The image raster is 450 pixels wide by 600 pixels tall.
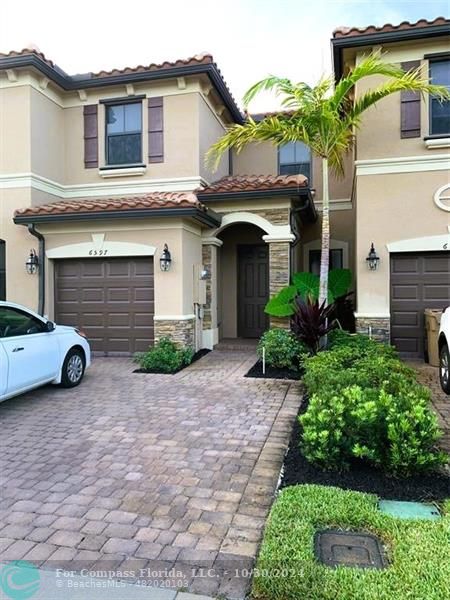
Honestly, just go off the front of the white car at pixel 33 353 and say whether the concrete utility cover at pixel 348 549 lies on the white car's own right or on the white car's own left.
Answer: on the white car's own right

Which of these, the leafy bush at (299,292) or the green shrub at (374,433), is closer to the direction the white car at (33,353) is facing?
the leafy bush

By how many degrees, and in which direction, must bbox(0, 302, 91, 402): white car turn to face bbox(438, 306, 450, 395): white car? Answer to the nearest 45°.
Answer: approximately 45° to its right

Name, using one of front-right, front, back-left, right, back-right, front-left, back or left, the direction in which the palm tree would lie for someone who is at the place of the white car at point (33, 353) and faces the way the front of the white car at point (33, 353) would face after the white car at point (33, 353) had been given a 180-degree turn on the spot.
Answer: back-left

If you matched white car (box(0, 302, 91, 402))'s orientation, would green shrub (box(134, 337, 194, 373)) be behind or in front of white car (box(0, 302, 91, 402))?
in front

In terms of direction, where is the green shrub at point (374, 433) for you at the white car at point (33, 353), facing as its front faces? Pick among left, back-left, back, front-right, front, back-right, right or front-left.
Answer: right

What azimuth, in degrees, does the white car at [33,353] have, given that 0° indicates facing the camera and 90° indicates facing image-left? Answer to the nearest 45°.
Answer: approximately 225°

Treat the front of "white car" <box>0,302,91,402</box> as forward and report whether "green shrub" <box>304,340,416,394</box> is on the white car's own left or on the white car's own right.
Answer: on the white car's own right

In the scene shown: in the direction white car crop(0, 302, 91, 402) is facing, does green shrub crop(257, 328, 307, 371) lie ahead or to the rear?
ahead
